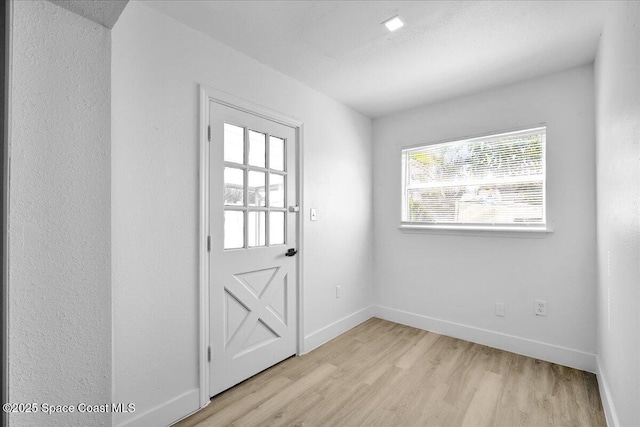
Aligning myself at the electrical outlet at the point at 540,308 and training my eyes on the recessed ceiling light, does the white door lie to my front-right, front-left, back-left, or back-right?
front-right

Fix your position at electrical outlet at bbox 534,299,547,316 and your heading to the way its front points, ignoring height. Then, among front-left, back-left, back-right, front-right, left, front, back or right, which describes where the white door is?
front-right

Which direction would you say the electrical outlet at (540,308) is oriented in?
toward the camera
